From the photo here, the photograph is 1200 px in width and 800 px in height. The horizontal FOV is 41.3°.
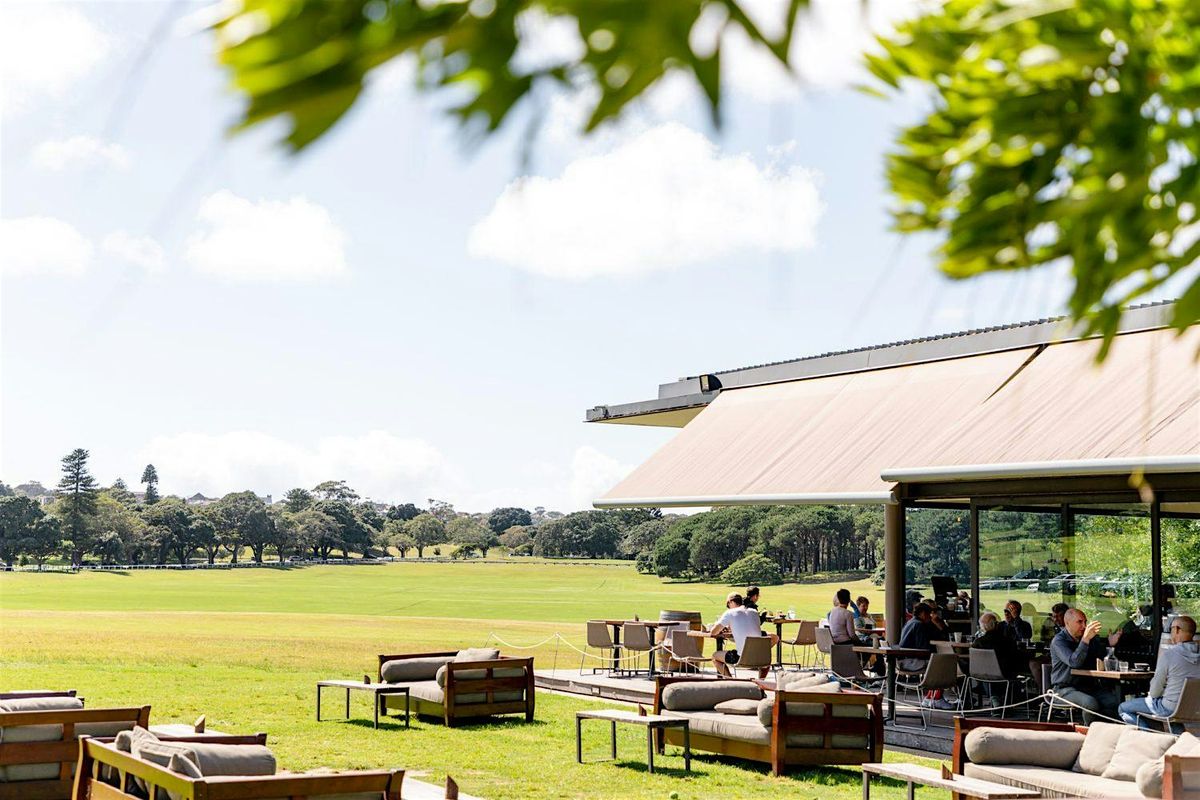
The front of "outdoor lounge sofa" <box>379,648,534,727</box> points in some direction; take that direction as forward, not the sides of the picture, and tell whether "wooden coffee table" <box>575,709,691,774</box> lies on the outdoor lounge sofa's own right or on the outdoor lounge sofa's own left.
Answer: on the outdoor lounge sofa's own left

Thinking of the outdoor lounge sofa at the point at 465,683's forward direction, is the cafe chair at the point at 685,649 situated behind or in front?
behind

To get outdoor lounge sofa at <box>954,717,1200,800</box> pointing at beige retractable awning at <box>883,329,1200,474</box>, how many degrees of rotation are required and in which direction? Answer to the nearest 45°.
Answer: approximately 135° to its right

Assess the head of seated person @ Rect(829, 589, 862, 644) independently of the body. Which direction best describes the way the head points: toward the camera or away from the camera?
away from the camera

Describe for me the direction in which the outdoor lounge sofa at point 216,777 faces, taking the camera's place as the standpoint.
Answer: facing away from the viewer and to the right of the viewer

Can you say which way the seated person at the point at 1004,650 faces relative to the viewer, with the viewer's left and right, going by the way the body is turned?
facing away from the viewer and to the right of the viewer

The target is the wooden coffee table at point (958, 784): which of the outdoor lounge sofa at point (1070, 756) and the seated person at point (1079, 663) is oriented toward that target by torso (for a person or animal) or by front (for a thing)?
the outdoor lounge sofa

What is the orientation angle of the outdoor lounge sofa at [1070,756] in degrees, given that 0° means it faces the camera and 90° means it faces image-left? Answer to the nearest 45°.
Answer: approximately 45°
